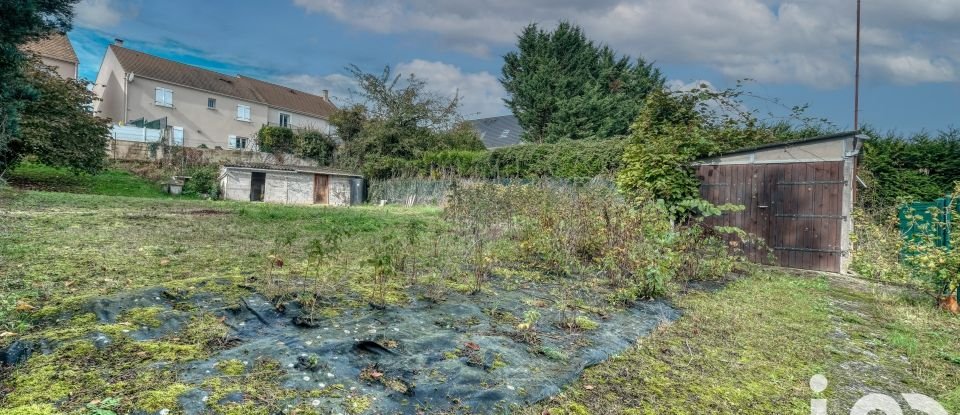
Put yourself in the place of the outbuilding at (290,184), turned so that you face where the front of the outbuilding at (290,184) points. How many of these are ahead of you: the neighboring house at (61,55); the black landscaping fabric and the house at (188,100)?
1

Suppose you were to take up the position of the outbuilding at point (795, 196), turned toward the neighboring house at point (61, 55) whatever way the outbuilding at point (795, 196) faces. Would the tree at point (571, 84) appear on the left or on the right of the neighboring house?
right

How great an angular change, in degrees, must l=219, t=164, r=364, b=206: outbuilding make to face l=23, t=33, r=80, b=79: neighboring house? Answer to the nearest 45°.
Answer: approximately 135° to its right

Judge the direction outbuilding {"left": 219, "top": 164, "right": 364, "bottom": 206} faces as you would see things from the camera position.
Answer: facing the viewer

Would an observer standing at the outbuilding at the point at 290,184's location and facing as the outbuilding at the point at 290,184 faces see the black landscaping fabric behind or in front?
in front

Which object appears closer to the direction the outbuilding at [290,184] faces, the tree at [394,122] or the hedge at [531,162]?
the hedge

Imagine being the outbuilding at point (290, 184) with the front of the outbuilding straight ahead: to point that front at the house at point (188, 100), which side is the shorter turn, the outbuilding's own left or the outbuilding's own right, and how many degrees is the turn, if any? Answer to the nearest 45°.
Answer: approximately 135° to the outbuilding's own right

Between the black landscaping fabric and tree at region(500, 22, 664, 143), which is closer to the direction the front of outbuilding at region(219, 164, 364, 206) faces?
the black landscaping fabric

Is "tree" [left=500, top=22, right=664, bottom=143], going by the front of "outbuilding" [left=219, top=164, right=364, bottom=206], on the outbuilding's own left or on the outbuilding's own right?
on the outbuilding's own left

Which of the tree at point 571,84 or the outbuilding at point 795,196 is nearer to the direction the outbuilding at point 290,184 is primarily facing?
the outbuilding
